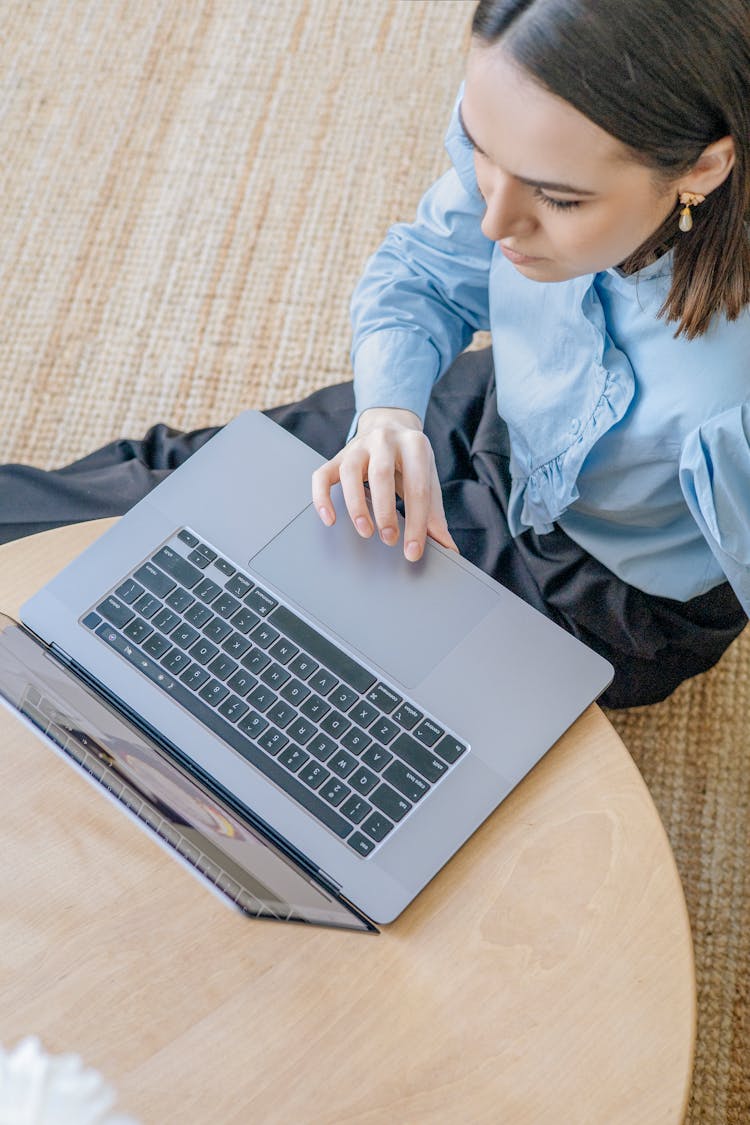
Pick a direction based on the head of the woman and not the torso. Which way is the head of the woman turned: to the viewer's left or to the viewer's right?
to the viewer's left

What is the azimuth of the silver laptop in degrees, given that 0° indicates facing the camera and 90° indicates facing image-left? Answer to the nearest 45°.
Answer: approximately 225°

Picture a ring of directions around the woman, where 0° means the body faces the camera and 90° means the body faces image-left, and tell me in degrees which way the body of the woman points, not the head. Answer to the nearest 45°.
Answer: approximately 45°

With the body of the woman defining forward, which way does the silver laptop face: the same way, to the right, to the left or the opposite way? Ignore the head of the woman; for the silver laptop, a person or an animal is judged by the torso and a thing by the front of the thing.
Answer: the opposite way
